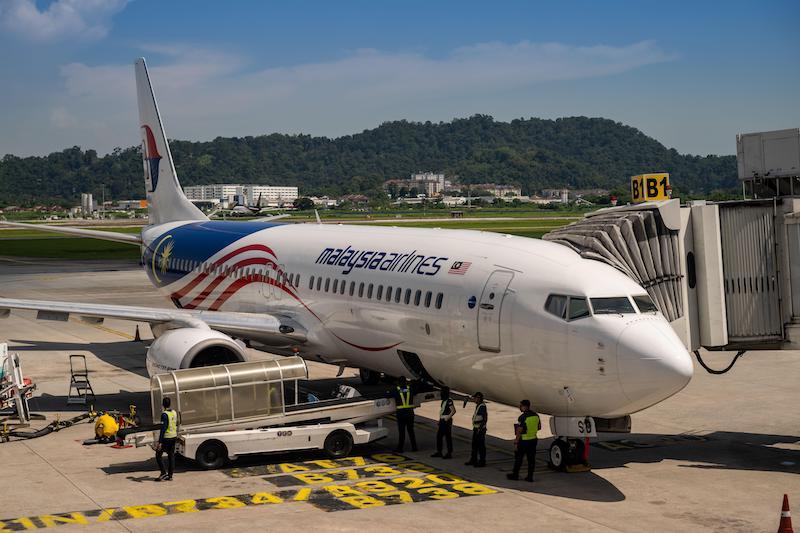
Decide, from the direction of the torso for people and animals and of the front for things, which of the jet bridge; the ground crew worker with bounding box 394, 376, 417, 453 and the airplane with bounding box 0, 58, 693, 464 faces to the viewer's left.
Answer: the jet bridge

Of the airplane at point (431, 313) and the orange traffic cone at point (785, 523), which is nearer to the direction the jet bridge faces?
the airplane

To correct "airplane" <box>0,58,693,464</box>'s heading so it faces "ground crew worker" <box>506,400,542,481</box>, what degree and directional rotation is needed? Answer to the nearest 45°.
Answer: approximately 45° to its right

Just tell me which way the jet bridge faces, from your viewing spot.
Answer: facing to the left of the viewer

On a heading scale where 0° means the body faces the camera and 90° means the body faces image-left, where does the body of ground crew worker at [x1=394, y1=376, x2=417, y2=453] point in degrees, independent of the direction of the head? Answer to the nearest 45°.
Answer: approximately 180°

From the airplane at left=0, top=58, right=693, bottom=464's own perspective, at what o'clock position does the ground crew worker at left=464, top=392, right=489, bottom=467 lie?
The ground crew worker is roughly at 1 o'clock from the airplane.

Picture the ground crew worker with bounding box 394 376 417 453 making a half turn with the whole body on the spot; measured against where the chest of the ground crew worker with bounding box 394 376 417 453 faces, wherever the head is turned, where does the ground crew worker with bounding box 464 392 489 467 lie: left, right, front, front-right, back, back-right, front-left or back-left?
front-left
